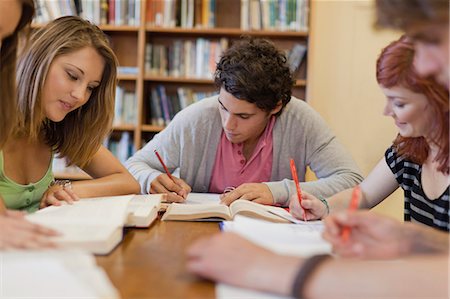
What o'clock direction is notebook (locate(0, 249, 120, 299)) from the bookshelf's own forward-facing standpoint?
The notebook is roughly at 12 o'clock from the bookshelf.

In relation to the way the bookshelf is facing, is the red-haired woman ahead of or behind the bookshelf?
ahead

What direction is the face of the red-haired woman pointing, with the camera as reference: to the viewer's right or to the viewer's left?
to the viewer's left

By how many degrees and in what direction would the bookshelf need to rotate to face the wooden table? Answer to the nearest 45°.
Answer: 0° — it already faces it

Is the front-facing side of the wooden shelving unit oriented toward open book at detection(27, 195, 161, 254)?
yes
